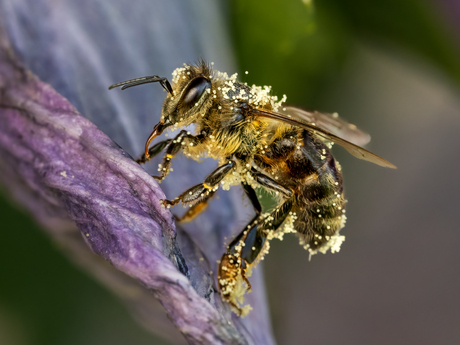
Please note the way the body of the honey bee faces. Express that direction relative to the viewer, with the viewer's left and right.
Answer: facing to the left of the viewer
